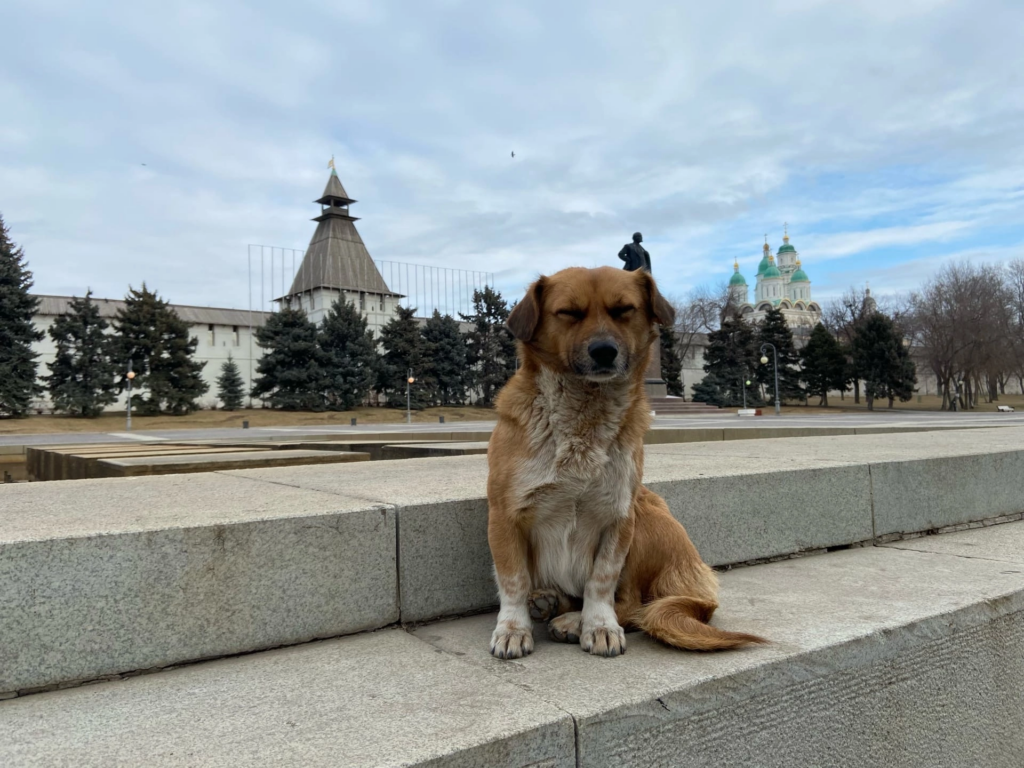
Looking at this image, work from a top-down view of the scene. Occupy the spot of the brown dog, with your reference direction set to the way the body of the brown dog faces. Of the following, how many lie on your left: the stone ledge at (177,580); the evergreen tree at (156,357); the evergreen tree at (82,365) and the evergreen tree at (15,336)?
0

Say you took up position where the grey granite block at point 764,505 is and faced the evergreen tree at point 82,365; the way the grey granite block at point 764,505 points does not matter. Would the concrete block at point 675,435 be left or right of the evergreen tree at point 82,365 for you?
right

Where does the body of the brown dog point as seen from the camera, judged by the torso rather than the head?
toward the camera

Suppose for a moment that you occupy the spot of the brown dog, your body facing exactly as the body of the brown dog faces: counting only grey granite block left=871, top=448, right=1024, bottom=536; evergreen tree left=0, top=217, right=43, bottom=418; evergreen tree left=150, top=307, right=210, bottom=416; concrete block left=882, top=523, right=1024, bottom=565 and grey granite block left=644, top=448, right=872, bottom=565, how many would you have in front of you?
0

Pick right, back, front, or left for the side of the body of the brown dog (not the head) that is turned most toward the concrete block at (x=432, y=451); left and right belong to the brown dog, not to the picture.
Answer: back

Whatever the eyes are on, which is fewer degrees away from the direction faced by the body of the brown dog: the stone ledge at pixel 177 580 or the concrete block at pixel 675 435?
the stone ledge

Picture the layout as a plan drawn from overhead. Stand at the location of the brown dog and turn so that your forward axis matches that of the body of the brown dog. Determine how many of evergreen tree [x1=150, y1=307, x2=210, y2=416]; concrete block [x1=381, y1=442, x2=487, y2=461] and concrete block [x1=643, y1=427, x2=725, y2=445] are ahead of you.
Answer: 0

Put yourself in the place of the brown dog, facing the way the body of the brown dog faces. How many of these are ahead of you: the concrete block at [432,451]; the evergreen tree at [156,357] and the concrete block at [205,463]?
0

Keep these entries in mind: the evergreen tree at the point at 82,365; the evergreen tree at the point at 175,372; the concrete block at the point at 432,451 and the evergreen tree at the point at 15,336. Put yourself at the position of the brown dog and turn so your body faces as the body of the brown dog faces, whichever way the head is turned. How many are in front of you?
0

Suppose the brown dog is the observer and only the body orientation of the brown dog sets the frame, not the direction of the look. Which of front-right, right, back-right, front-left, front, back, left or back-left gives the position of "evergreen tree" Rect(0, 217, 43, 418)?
back-right

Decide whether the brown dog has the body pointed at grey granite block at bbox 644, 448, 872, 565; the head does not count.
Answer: no

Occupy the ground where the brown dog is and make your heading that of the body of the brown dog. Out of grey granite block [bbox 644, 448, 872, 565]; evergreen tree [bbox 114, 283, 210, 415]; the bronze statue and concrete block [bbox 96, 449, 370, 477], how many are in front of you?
0

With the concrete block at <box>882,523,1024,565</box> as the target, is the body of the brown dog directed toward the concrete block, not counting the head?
no

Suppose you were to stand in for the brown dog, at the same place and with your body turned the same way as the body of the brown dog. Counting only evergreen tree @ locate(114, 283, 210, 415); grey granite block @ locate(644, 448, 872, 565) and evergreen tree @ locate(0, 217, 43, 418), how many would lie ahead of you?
0

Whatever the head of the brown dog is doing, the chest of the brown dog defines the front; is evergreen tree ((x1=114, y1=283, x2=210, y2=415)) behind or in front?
behind

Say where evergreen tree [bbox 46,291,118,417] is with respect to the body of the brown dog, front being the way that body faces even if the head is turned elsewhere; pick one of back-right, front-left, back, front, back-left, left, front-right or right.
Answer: back-right

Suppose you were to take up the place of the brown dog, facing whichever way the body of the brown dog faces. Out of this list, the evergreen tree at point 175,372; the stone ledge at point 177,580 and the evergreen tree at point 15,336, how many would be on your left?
0

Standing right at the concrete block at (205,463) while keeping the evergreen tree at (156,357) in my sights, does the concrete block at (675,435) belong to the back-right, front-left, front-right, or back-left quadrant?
front-right

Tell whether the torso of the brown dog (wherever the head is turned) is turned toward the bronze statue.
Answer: no

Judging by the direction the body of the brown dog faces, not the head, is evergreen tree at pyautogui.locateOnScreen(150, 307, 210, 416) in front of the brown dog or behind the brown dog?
behind

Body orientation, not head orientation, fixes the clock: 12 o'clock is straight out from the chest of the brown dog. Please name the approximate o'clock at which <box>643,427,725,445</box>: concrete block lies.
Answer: The concrete block is roughly at 6 o'clock from the brown dog.
